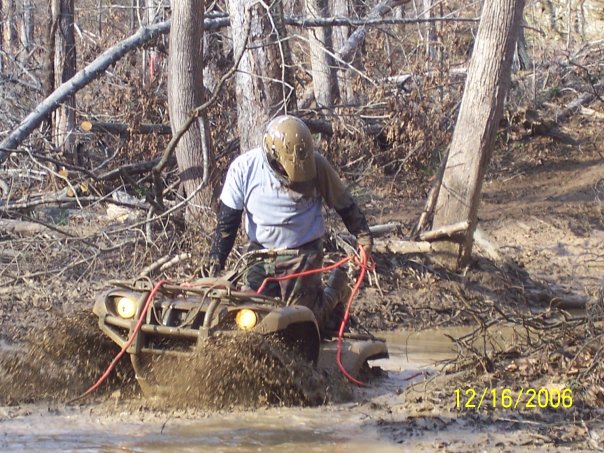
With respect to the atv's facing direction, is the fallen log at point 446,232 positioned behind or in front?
behind

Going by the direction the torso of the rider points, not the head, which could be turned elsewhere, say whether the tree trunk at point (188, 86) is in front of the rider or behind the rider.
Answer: behind

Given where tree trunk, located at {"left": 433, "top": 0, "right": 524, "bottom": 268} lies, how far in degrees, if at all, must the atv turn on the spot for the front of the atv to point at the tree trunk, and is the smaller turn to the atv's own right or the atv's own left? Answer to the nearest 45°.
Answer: approximately 180°

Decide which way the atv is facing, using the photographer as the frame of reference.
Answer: facing the viewer and to the left of the viewer

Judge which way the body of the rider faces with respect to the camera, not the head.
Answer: toward the camera

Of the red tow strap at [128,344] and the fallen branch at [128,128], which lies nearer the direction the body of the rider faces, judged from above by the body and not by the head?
the red tow strap

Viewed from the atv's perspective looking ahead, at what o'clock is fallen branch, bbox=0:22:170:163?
The fallen branch is roughly at 4 o'clock from the atv.

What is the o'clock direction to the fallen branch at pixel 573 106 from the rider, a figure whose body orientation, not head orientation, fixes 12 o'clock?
The fallen branch is roughly at 7 o'clock from the rider.

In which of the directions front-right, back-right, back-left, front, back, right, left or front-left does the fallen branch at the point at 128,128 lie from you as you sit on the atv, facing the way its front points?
back-right

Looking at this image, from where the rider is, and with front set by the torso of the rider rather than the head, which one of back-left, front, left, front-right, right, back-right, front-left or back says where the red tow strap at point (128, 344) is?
front-right
